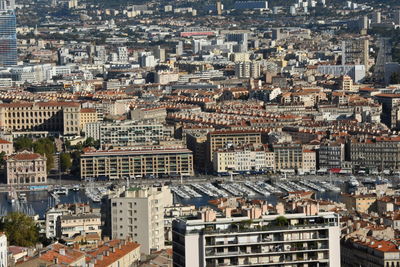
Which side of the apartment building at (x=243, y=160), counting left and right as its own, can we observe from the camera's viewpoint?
front

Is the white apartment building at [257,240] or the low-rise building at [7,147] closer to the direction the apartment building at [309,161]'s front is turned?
the white apartment building

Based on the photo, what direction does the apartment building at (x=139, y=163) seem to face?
toward the camera

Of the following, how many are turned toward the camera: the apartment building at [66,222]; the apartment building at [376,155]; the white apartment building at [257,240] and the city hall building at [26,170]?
4

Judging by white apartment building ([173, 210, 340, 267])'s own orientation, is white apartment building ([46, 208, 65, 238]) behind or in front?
behind

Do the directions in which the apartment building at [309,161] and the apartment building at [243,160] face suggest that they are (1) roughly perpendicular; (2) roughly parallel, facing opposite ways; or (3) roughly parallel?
roughly parallel

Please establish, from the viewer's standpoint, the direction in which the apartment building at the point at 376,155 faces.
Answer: facing the viewer

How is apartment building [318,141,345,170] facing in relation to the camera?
toward the camera

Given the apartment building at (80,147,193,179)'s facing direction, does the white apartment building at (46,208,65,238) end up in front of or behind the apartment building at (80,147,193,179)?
in front

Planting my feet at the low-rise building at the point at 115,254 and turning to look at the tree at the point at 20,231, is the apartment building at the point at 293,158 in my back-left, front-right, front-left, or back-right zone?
front-right

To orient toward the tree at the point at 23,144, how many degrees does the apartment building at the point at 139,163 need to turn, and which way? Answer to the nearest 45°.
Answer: approximately 135° to its right

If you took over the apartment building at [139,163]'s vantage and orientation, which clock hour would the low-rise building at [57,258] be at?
The low-rise building is roughly at 12 o'clock from the apartment building.
